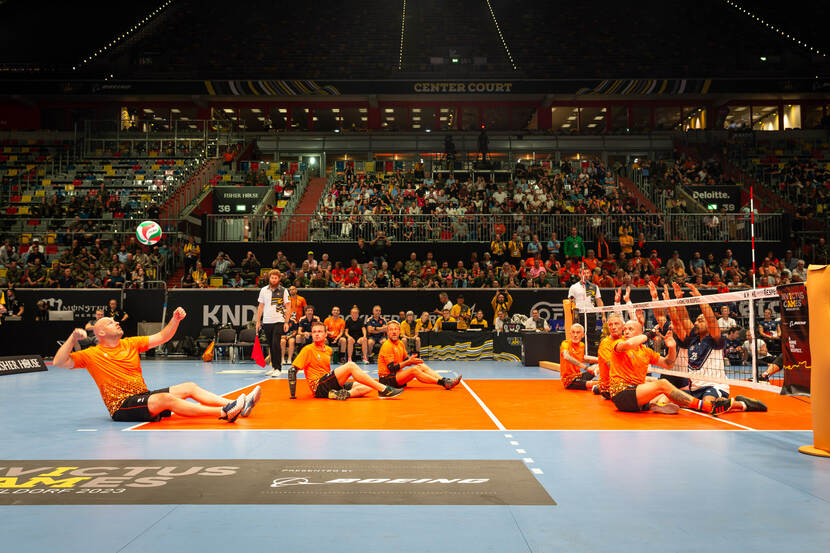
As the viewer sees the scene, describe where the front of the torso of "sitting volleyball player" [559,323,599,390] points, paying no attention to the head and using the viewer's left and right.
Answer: facing the viewer and to the right of the viewer

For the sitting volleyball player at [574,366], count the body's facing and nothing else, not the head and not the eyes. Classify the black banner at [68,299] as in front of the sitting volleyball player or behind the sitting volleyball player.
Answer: behind

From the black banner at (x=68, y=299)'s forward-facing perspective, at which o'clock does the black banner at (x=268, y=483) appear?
the black banner at (x=268, y=483) is roughly at 12 o'clock from the black banner at (x=68, y=299).

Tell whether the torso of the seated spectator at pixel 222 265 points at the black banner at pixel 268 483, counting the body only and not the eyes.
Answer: yes

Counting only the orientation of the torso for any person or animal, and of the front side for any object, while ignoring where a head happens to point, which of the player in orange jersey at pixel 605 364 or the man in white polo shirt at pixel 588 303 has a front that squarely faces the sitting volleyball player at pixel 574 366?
the man in white polo shirt

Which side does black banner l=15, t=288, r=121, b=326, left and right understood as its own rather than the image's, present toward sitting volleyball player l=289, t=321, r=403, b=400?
front
